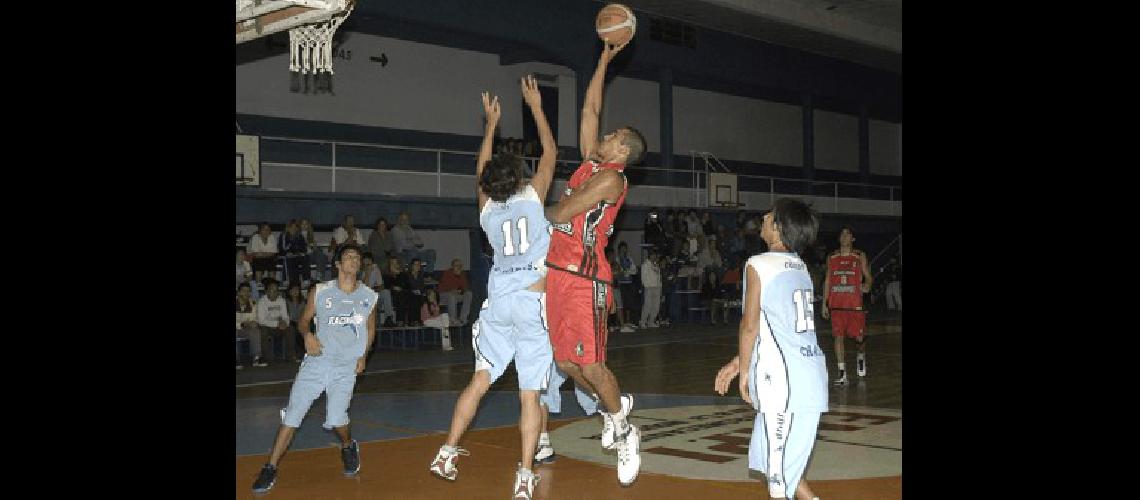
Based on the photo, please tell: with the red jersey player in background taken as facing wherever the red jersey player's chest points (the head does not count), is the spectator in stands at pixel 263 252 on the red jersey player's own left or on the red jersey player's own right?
on the red jersey player's own right

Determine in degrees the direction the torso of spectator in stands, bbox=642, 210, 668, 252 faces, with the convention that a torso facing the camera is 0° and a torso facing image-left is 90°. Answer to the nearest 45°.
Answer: approximately 0°

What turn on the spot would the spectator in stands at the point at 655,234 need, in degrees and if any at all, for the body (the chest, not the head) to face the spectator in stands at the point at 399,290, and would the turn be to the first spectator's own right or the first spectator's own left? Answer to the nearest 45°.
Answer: approximately 45° to the first spectator's own right

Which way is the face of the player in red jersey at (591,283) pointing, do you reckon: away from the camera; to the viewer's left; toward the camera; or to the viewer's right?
to the viewer's left

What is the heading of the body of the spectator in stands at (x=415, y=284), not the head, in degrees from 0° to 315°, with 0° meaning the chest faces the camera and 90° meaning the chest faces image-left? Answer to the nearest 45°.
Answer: approximately 0°

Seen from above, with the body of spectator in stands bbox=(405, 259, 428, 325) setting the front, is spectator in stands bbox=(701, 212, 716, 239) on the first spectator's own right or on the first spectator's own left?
on the first spectator's own left

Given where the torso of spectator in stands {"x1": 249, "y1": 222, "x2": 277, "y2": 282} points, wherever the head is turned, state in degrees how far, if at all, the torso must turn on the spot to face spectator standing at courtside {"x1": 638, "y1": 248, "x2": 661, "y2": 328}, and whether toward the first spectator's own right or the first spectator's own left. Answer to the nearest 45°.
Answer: approximately 90° to the first spectator's own left

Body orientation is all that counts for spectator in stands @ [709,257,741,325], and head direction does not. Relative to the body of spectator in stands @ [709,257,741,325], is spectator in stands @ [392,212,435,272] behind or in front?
in front

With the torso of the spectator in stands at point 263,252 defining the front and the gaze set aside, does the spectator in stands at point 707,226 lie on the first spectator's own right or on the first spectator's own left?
on the first spectator's own left
